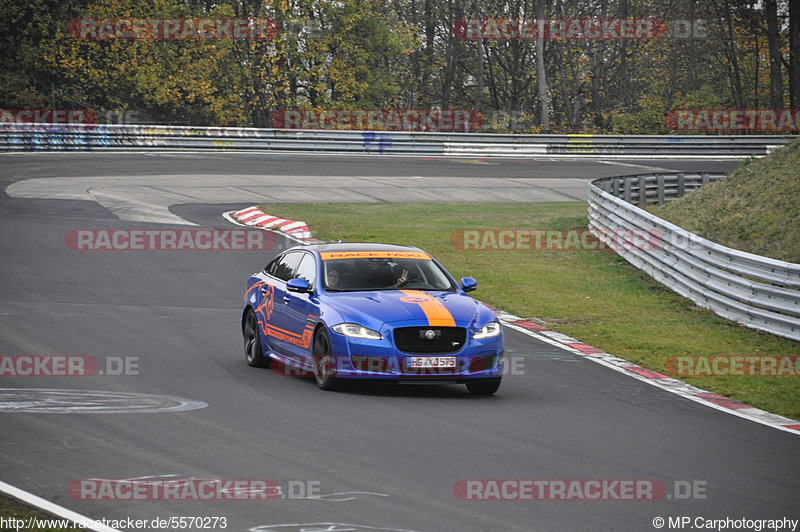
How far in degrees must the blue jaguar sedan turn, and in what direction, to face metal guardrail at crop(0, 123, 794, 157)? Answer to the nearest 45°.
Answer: approximately 135° to its left

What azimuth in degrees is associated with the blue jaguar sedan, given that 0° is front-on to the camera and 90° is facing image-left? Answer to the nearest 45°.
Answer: approximately 315°

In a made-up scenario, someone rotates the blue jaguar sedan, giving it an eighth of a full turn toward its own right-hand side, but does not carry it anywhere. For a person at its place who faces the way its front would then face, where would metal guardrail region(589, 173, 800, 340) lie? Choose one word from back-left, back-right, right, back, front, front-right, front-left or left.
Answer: back-left

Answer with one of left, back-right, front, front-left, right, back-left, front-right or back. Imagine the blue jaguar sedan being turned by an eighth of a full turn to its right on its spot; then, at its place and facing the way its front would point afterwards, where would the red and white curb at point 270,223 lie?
back
